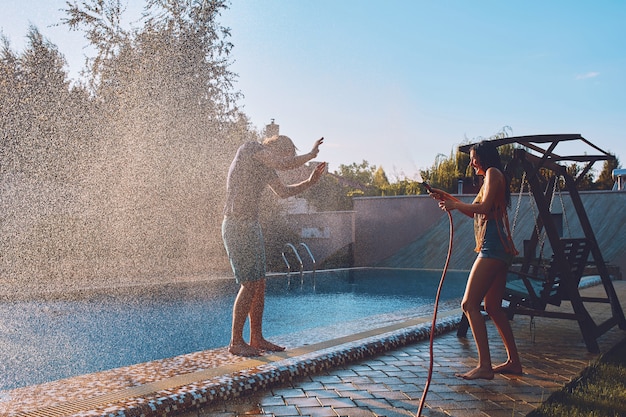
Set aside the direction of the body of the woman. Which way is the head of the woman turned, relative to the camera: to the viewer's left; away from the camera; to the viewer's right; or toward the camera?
to the viewer's left

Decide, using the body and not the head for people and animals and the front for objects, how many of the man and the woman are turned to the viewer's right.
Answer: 1

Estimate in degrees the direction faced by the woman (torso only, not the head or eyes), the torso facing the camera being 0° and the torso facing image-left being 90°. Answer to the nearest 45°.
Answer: approximately 90°

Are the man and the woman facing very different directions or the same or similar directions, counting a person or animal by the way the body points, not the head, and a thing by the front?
very different directions

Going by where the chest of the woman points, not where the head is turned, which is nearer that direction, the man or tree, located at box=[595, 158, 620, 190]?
the man

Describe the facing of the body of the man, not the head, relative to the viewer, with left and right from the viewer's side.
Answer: facing to the right of the viewer

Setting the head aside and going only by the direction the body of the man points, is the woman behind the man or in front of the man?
in front

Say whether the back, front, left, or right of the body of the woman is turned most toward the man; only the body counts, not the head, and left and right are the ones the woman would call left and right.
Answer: front
